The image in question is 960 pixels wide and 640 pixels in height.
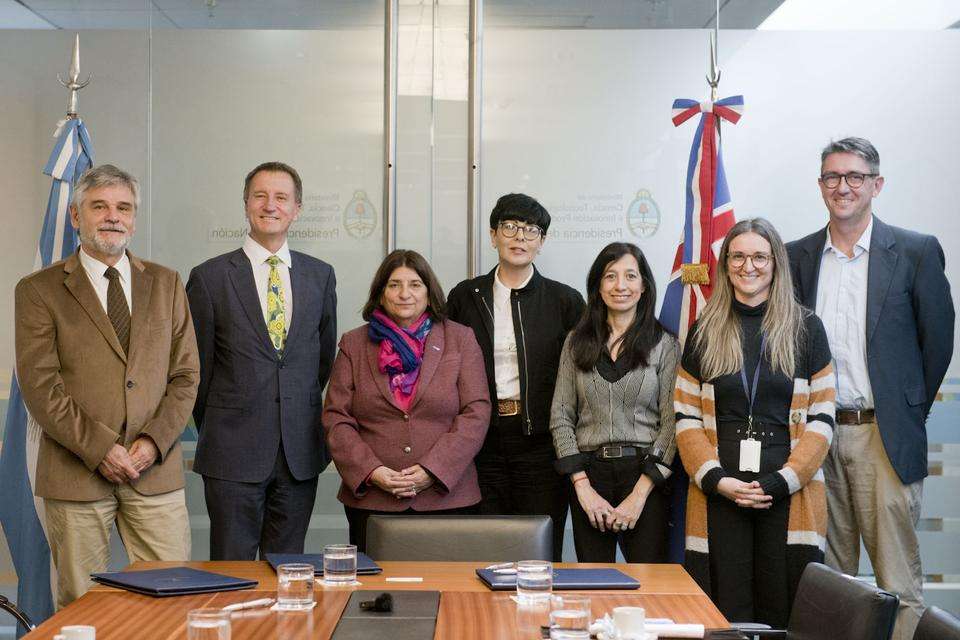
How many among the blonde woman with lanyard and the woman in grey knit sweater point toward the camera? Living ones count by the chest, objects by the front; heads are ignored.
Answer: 2

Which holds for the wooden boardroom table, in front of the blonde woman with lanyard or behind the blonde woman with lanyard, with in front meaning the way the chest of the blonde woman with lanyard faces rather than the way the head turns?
in front

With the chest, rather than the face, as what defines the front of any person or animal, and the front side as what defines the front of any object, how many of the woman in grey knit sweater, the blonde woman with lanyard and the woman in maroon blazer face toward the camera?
3

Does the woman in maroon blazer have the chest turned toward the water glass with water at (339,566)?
yes

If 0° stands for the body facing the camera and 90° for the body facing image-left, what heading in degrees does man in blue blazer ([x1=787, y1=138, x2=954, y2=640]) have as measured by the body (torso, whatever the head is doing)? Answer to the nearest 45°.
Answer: approximately 45°

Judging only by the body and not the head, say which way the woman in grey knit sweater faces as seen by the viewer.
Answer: toward the camera

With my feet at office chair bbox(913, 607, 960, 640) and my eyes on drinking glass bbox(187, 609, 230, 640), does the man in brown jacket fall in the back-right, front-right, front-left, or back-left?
front-right

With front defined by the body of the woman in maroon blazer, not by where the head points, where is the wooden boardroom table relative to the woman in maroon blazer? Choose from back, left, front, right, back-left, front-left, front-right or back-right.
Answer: front

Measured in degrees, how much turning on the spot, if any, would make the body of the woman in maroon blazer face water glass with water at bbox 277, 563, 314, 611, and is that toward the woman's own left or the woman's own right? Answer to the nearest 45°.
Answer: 0° — they already face it

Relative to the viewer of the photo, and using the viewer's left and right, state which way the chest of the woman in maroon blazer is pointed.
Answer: facing the viewer

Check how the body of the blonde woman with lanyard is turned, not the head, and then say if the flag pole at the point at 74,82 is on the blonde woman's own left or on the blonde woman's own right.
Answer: on the blonde woman's own right

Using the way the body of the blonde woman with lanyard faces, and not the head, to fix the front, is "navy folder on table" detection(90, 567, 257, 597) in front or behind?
in front
